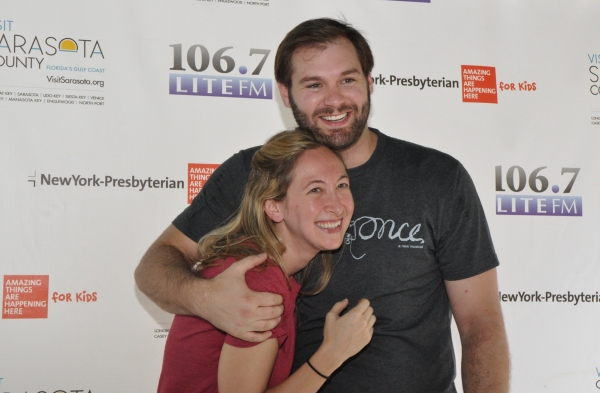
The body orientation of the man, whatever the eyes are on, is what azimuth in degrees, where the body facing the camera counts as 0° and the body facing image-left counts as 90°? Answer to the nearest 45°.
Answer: approximately 0°
